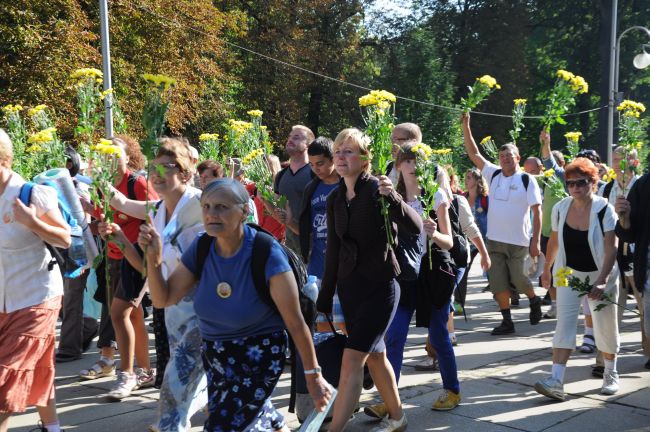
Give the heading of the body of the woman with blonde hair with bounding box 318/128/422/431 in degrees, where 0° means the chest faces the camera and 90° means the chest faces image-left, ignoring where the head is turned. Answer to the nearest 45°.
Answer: approximately 45°

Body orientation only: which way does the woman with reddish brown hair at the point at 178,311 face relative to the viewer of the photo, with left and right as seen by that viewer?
facing the viewer and to the left of the viewer

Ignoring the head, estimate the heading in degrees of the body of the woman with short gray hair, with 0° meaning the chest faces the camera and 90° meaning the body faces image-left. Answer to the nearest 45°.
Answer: approximately 45°

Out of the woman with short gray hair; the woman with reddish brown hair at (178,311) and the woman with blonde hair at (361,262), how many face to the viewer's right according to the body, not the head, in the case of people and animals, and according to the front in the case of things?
0

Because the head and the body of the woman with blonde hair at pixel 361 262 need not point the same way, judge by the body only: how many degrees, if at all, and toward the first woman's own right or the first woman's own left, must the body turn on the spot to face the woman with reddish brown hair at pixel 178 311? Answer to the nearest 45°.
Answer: approximately 45° to the first woman's own right

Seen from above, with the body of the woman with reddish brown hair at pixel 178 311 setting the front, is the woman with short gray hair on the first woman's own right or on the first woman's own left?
on the first woman's own left

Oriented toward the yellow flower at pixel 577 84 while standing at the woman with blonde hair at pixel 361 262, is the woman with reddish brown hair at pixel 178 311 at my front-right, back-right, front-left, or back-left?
back-left
